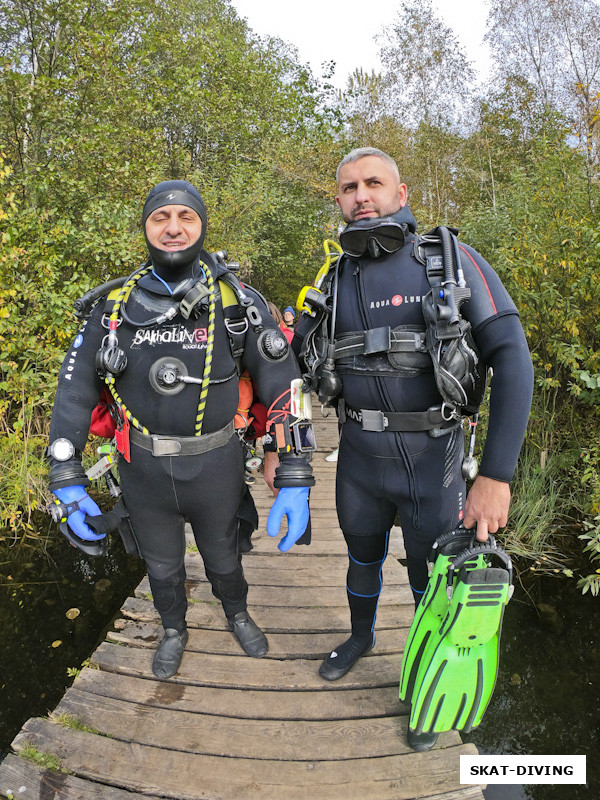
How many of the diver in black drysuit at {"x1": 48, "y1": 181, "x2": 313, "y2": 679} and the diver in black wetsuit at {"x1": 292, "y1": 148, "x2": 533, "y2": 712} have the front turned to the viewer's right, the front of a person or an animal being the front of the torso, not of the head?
0

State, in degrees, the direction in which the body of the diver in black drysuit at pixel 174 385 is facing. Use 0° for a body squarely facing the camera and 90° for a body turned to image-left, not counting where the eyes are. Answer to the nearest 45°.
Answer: approximately 0°

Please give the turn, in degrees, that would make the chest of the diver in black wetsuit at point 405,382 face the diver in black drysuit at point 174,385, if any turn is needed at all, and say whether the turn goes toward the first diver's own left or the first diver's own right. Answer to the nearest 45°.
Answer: approximately 45° to the first diver's own right

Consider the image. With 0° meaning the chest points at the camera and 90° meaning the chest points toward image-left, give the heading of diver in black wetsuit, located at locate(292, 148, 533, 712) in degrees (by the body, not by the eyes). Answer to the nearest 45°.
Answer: approximately 45°

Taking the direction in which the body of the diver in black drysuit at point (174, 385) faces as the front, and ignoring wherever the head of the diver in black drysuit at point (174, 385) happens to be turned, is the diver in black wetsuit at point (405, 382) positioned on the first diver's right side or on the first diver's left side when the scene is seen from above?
on the first diver's left side
